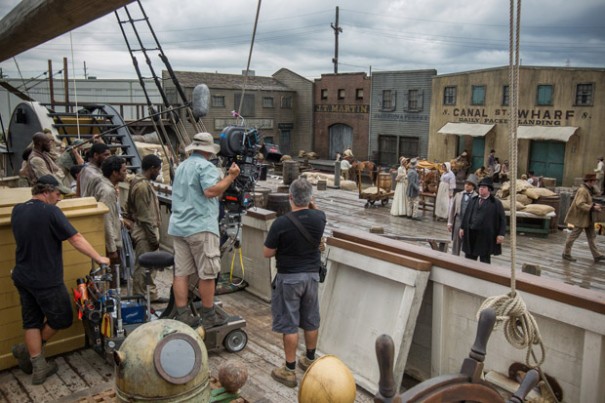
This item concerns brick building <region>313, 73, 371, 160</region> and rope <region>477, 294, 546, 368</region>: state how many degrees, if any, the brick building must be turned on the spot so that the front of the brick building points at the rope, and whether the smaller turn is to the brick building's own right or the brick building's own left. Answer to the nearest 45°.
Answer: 0° — it already faces it

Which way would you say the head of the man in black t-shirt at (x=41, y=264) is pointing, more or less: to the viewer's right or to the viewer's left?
to the viewer's right

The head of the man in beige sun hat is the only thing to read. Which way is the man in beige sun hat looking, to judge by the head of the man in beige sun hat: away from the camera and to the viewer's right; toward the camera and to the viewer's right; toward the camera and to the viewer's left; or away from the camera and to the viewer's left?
away from the camera and to the viewer's right

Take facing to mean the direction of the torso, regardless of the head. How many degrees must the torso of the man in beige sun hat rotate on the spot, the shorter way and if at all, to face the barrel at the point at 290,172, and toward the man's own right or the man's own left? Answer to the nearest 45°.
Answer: approximately 45° to the man's own left

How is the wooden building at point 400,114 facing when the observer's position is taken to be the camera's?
facing the viewer

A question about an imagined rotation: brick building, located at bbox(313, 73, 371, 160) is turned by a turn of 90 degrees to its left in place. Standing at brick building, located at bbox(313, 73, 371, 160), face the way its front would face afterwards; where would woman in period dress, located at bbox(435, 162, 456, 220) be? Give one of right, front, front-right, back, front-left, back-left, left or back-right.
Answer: right

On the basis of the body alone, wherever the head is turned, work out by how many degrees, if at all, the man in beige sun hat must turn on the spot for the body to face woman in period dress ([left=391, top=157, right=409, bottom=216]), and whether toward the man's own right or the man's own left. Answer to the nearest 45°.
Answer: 0° — they already face them

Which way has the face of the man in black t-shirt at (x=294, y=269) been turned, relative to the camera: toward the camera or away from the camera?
away from the camera

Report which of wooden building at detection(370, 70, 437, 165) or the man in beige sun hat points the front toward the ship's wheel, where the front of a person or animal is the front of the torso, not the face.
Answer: the wooden building

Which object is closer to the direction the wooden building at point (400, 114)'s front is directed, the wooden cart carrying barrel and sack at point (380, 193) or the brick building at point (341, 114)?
the wooden cart carrying barrel and sack

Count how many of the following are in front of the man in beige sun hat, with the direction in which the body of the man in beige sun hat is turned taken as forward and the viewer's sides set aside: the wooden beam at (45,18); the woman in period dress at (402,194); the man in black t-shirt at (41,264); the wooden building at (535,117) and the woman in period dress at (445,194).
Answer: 3

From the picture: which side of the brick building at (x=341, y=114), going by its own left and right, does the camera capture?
front

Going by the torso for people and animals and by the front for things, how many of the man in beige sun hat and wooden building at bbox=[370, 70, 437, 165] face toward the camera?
1

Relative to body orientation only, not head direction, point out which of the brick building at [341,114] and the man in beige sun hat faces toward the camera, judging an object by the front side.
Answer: the brick building

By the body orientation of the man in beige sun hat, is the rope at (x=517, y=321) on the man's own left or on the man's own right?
on the man's own right

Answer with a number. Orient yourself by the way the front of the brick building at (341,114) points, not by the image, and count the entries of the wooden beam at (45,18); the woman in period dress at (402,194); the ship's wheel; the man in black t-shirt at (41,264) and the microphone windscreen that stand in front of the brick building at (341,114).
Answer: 5

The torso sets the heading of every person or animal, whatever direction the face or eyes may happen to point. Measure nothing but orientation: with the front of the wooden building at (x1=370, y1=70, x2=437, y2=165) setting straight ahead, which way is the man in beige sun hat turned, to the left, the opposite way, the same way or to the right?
the opposite way

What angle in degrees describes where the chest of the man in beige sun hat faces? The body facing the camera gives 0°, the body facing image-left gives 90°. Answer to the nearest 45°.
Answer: approximately 225°

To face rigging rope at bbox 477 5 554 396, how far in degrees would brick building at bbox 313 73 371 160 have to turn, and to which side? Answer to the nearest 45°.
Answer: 0° — it already faces it

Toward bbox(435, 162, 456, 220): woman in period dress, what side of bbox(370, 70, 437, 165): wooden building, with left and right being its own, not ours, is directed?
front
